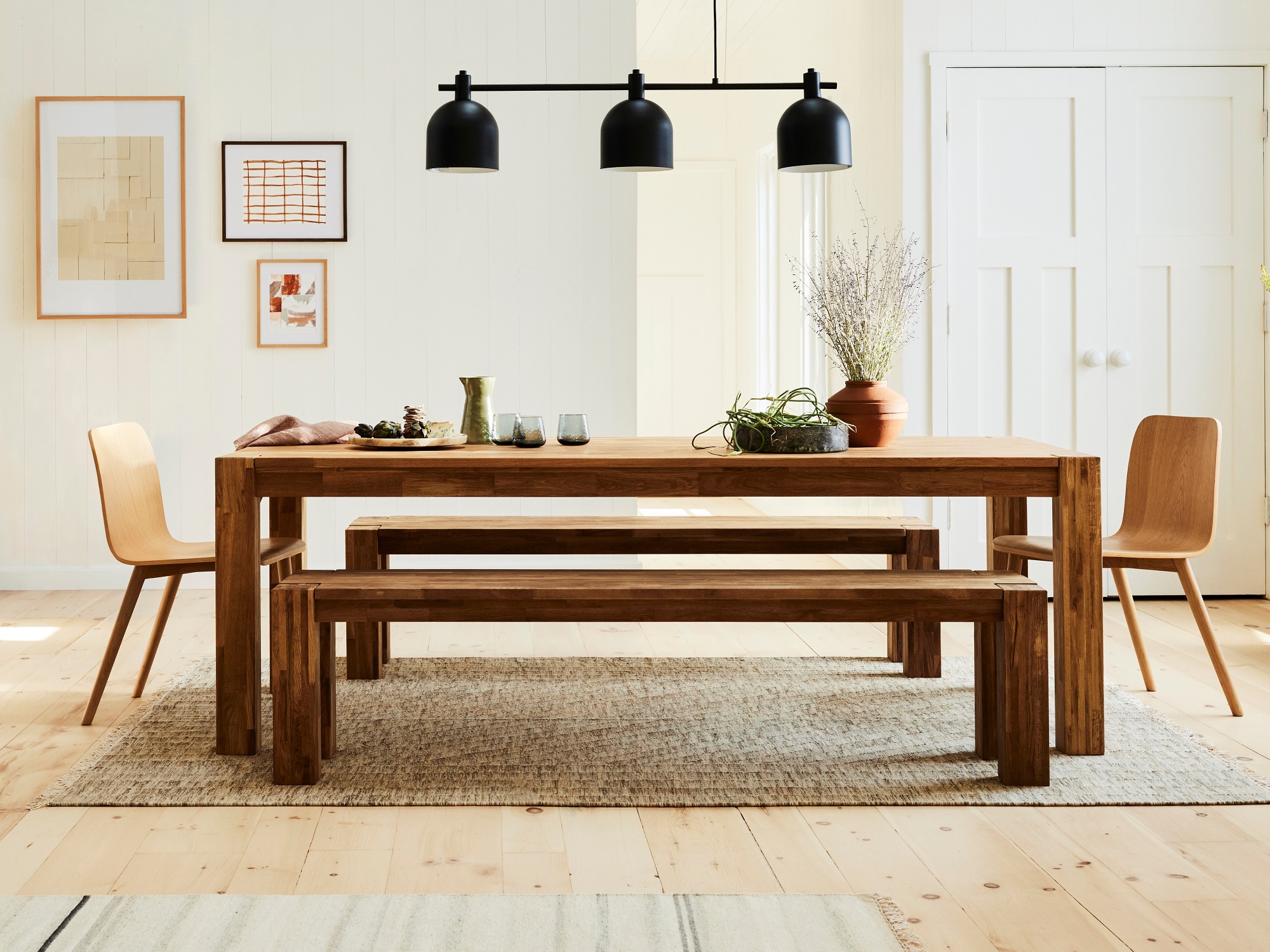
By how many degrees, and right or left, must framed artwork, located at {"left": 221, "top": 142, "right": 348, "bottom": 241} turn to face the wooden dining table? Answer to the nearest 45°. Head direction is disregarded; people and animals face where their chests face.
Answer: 0° — it already faces it

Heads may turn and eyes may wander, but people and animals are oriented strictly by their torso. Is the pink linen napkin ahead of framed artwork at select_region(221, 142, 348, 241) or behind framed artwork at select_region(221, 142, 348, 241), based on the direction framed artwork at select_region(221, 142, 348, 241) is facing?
ahead

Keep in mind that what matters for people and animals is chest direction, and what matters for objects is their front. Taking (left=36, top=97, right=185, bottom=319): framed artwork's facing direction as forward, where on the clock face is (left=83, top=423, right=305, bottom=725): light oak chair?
The light oak chair is roughly at 12 o'clock from the framed artwork.

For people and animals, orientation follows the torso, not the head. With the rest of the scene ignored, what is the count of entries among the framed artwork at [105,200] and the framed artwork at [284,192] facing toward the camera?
2

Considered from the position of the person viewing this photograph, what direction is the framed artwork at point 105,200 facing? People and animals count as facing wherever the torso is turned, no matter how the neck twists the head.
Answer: facing the viewer

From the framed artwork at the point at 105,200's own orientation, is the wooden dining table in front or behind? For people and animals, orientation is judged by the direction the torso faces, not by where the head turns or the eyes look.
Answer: in front

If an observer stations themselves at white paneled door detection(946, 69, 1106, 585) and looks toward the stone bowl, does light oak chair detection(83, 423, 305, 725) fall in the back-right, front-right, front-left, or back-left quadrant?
front-right

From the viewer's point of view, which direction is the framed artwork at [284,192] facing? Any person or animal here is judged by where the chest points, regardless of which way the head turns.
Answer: toward the camera

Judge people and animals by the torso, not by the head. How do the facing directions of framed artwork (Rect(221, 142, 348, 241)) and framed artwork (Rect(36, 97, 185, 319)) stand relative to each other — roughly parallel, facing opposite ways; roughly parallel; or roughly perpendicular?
roughly parallel

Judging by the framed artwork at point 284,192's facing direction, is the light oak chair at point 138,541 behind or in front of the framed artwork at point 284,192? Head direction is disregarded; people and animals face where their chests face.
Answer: in front
